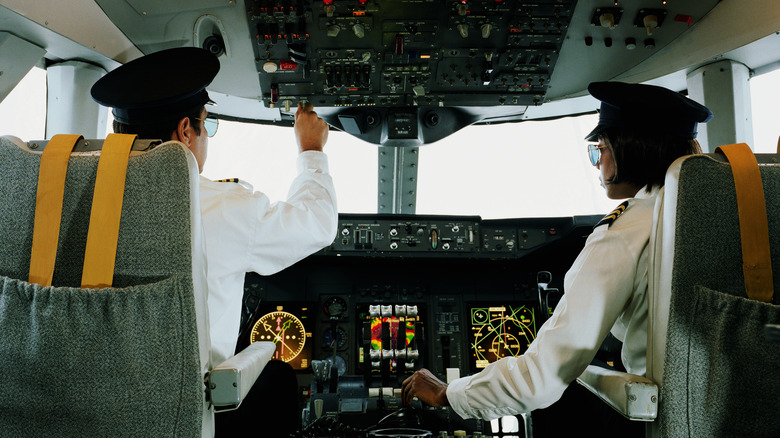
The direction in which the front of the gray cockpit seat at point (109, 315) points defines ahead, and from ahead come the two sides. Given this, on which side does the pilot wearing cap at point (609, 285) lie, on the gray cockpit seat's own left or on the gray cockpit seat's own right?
on the gray cockpit seat's own right

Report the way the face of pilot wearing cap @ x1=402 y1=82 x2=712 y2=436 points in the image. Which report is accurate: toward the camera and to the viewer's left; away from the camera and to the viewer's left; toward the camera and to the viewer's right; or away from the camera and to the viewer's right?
away from the camera and to the viewer's left

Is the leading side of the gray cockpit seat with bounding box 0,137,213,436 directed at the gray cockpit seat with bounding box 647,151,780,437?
no

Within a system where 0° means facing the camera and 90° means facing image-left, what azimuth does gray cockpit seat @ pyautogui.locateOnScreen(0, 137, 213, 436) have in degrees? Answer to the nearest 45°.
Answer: approximately 180°

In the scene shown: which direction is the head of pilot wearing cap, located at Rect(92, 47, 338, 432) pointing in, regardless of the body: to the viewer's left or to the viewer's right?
to the viewer's right
